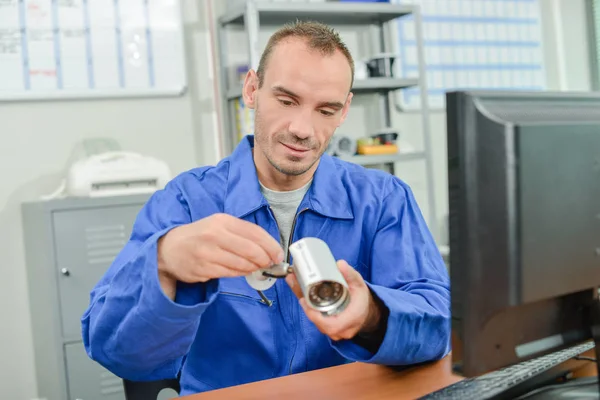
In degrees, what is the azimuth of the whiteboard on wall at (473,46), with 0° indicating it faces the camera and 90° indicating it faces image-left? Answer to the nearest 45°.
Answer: approximately 0°

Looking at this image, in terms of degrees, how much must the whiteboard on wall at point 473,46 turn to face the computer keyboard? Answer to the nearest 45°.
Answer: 0° — it already faces it

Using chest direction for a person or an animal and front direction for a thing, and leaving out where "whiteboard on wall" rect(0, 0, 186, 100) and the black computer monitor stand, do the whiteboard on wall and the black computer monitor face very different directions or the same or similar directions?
very different directions

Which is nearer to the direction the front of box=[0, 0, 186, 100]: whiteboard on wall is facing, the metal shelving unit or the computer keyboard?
the computer keyboard
